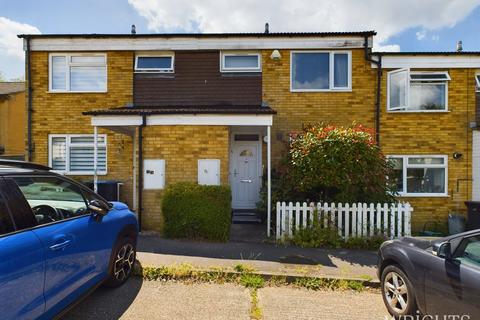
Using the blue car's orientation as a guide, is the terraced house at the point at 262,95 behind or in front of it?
in front

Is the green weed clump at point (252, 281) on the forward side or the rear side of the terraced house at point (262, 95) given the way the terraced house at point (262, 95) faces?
on the forward side

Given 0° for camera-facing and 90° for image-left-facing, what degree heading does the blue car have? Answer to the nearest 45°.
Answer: approximately 225°

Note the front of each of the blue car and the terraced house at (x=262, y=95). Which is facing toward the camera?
the terraced house

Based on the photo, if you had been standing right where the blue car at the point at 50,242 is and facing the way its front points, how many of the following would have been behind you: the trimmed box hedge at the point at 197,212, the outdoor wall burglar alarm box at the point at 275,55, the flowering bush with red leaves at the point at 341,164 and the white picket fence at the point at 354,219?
0

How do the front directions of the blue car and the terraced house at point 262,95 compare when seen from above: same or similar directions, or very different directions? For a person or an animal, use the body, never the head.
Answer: very different directions

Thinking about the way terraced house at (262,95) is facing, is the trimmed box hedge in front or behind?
in front

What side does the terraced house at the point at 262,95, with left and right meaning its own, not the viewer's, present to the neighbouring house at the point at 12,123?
right

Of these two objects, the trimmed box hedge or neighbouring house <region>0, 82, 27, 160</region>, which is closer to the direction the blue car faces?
the trimmed box hedge

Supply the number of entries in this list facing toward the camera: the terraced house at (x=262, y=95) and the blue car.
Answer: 1

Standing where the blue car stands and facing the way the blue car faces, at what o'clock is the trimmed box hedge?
The trimmed box hedge is roughly at 12 o'clock from the blue car.

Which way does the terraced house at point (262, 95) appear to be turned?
toward the camera

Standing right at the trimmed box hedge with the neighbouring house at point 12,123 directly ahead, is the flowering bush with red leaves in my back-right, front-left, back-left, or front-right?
back-right

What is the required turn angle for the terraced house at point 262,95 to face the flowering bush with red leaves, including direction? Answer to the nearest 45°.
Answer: approximately 45° to its left
